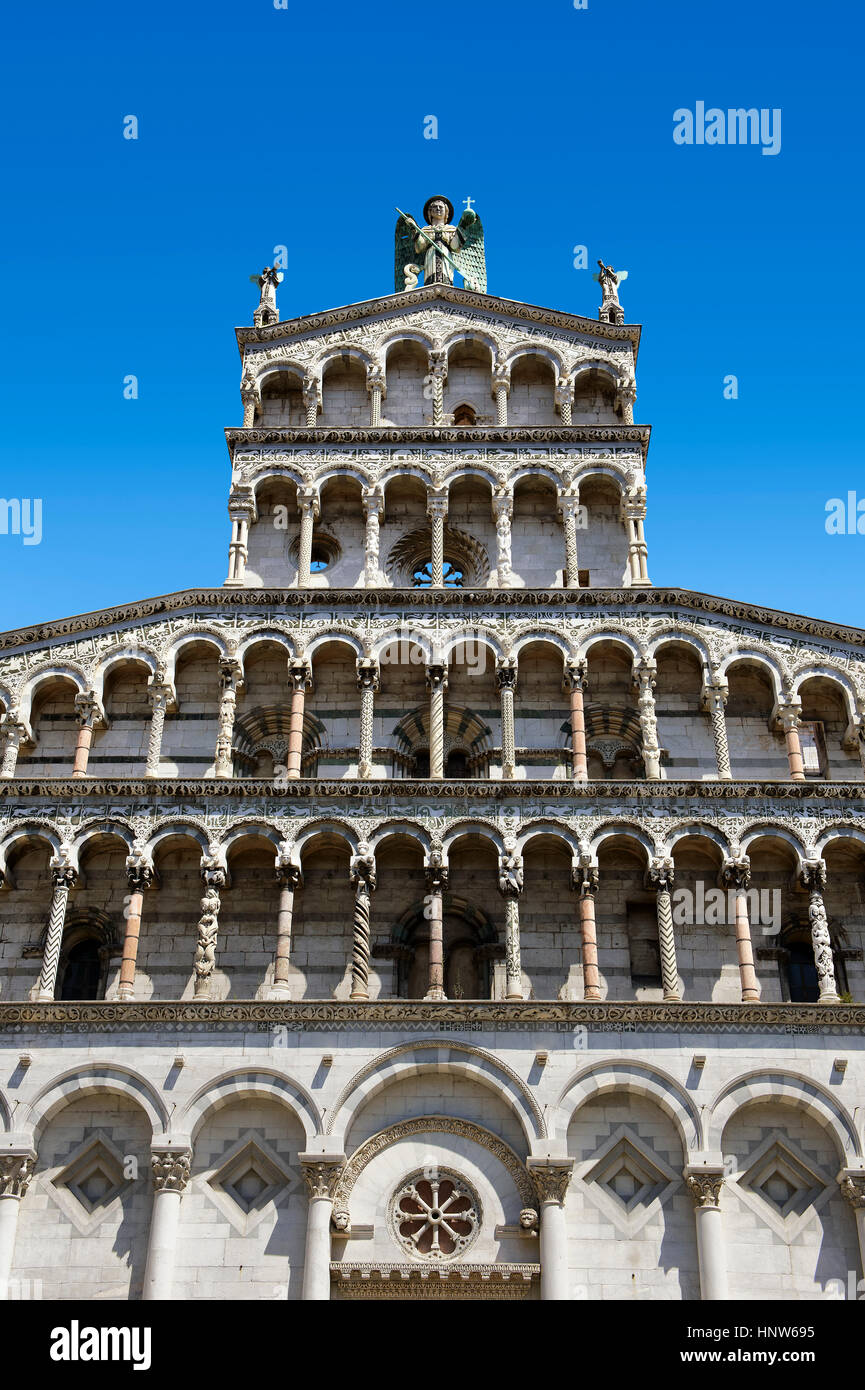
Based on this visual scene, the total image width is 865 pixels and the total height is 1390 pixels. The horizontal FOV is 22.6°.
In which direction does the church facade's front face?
toward the camera

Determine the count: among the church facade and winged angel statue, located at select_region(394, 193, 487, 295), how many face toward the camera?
2

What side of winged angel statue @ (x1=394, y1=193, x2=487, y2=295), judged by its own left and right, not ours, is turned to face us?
front
